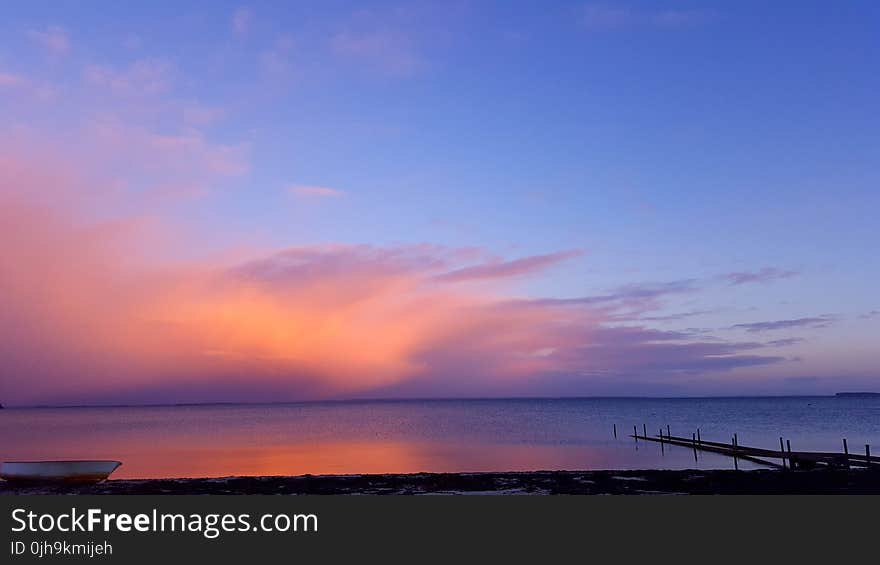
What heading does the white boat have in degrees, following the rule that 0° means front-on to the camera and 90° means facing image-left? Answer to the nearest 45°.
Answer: approximately 270°
